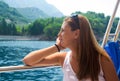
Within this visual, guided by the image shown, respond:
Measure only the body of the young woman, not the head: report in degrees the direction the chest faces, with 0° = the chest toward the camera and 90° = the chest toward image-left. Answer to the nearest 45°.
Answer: approximately 45°
